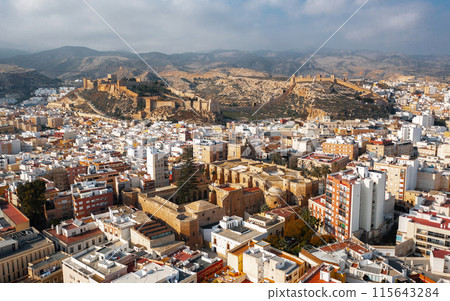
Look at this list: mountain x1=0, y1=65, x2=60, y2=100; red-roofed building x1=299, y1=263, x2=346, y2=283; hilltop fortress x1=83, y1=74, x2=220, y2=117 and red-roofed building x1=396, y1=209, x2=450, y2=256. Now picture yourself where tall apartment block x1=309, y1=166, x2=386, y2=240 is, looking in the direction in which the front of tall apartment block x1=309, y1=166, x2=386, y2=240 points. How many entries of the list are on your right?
2

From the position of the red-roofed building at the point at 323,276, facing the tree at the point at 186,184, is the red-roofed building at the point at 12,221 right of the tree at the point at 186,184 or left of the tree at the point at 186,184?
left

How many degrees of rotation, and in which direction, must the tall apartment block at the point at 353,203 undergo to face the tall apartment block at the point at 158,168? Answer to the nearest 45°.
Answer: approximately 45° to its right

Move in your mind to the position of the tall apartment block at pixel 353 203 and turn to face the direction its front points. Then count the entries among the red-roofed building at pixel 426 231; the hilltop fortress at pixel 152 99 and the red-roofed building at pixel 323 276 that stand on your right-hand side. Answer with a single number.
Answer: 1

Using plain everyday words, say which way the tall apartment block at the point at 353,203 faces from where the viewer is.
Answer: facing the viewer and to the left of the viewer

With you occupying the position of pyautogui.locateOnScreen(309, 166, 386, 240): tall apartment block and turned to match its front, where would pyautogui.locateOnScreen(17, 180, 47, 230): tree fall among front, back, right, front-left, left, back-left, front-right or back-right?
front-right

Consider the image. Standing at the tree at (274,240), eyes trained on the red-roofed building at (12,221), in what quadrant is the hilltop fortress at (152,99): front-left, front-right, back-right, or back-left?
front-right

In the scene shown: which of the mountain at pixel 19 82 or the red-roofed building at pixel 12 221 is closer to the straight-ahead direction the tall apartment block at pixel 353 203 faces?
the red-roofed building

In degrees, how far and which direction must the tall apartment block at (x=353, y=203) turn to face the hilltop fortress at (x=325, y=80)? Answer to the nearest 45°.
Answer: approximately 135° to its right

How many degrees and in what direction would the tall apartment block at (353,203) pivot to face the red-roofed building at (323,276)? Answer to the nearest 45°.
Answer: approximately 45° to its left

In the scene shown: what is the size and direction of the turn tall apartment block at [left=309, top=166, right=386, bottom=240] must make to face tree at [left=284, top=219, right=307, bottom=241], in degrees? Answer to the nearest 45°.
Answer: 0° — it already faces it

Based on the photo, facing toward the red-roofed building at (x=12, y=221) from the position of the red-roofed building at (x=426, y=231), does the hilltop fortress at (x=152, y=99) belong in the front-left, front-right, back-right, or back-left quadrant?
front-right

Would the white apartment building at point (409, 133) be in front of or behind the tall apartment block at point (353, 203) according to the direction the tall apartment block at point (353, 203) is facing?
behind

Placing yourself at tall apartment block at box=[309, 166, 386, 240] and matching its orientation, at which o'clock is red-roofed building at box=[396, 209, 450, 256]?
The red-roofed building is roughly at 8 o'clock from the tall apartment block.

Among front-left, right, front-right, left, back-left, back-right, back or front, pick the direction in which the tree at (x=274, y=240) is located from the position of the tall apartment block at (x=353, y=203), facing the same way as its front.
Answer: front

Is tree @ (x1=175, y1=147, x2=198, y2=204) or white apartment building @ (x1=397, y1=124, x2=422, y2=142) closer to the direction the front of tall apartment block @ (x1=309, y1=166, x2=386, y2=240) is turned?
the tree
